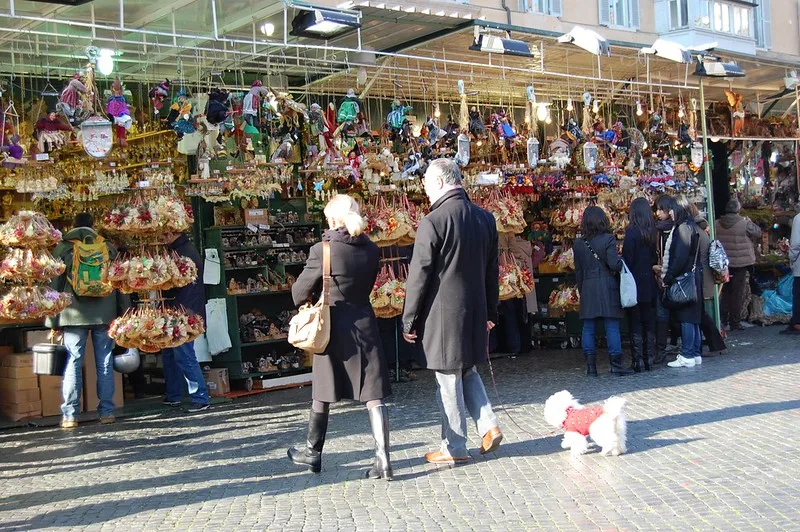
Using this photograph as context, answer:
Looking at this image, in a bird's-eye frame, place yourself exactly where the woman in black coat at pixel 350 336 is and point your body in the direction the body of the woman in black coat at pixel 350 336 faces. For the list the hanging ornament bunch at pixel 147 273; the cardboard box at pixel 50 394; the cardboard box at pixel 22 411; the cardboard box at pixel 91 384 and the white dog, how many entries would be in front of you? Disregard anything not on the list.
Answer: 4

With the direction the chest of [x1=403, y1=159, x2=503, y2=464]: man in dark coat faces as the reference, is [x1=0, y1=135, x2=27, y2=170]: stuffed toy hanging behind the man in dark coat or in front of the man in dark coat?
in front

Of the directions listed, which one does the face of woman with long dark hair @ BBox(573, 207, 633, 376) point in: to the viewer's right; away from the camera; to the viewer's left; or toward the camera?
away from the camera

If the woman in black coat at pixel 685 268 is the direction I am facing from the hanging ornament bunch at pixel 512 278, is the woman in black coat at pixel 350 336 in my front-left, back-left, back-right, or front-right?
back-right

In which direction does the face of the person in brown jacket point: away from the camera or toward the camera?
away from the camera

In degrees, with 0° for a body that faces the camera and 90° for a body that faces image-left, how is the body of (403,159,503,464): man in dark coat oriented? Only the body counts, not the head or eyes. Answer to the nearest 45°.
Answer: approximately 135°

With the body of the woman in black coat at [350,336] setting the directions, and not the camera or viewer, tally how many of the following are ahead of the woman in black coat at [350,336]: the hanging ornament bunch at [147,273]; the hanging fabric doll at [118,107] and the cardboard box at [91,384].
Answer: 3

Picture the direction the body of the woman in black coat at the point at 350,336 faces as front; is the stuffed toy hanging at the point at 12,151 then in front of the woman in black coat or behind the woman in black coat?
in front

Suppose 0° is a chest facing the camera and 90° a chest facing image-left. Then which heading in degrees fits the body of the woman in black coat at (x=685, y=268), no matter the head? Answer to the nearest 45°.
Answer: approximately 90°
